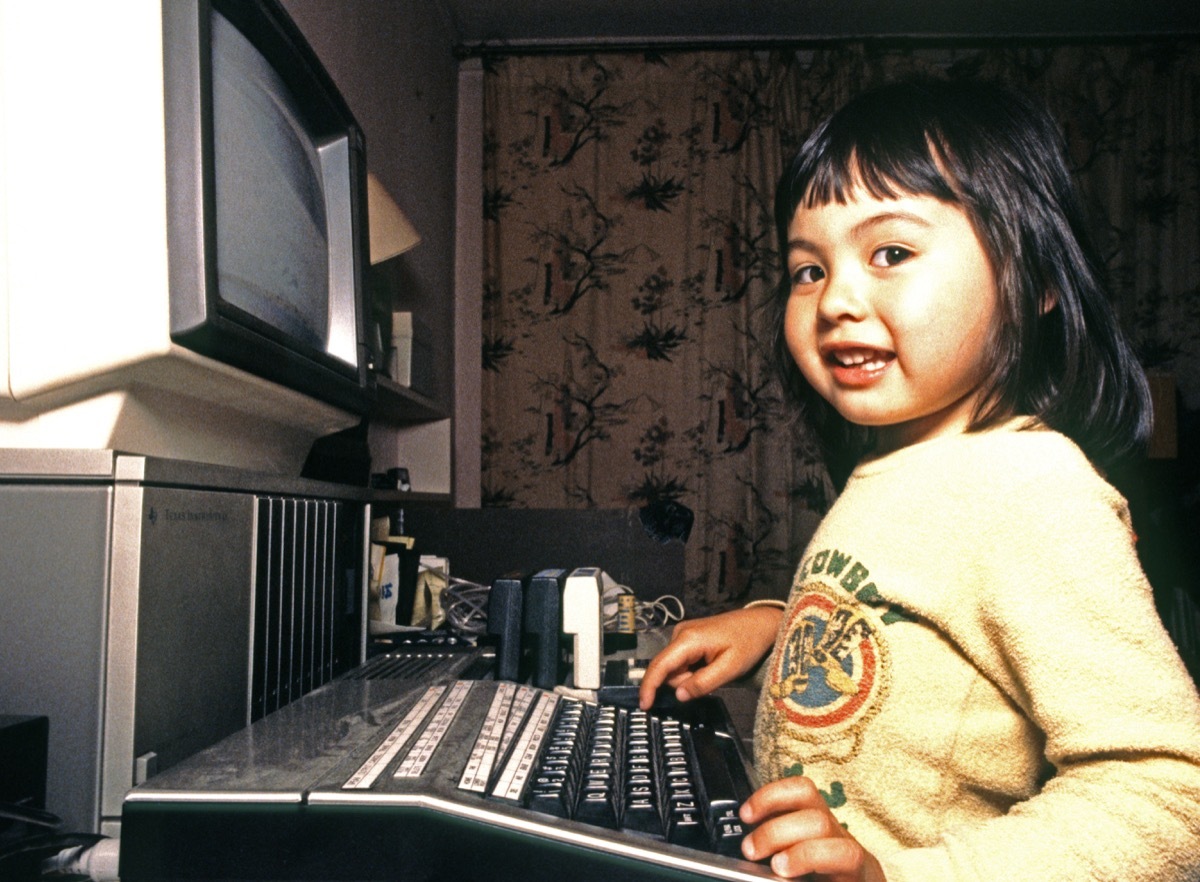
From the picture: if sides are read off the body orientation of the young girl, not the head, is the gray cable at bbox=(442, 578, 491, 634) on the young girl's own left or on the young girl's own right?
on the young girl's own right

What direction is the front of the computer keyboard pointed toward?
to the viewer's right

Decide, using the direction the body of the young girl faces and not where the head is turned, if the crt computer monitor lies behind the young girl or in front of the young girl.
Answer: in front

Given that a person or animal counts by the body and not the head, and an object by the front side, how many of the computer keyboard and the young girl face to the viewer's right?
1

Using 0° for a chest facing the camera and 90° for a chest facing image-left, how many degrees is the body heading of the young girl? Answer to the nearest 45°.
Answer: approximately 45°

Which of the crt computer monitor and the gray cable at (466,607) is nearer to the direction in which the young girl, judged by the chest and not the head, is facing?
the crt computer monitor

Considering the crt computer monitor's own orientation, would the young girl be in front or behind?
in front

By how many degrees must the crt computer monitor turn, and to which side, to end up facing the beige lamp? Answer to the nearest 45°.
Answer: approximately 90° to its left

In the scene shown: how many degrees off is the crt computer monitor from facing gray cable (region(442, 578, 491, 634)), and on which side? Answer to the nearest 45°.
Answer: approximately 90° to its left

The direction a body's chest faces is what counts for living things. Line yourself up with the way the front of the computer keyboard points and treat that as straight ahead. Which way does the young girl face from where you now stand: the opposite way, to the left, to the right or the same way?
the opposite way
